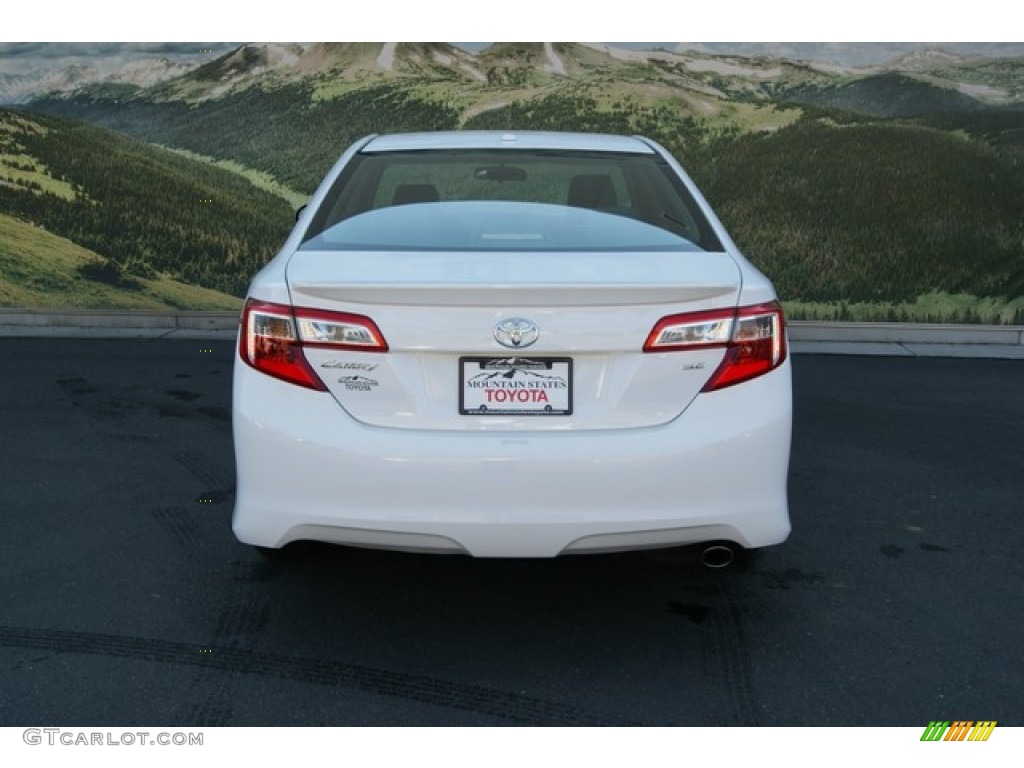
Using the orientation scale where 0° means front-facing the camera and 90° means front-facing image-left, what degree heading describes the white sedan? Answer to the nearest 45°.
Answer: approximately 180°
